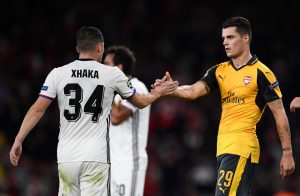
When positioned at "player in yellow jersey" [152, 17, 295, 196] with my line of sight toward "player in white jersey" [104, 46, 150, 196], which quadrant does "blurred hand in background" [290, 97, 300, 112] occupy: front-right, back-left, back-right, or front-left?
back-right

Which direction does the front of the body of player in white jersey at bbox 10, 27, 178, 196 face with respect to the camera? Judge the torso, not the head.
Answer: away from the camera

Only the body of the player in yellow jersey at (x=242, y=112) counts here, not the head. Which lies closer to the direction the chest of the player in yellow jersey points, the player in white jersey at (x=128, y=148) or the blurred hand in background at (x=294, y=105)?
the player in white jersey

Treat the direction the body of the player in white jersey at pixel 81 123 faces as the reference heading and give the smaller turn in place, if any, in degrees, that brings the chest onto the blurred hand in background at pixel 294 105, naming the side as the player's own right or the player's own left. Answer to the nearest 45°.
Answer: approximately 90° to the player's own right

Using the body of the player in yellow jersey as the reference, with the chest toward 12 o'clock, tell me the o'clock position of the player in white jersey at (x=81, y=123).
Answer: The player in white jersey is roughly at 1 o'clock from the player in yellow jersey.

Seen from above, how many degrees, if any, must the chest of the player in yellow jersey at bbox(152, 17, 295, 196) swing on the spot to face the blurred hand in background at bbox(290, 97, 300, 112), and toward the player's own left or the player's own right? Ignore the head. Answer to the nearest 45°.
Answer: approximately 135° to the player's own left

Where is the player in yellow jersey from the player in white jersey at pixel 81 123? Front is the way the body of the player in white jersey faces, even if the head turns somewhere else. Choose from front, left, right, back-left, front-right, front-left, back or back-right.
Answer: right

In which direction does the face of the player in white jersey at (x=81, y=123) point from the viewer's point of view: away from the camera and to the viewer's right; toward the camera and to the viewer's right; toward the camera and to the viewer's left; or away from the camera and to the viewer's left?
away from the camera and to the viewer's right

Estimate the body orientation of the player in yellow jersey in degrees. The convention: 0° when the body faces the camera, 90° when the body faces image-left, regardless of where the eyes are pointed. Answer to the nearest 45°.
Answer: approximately 45°
